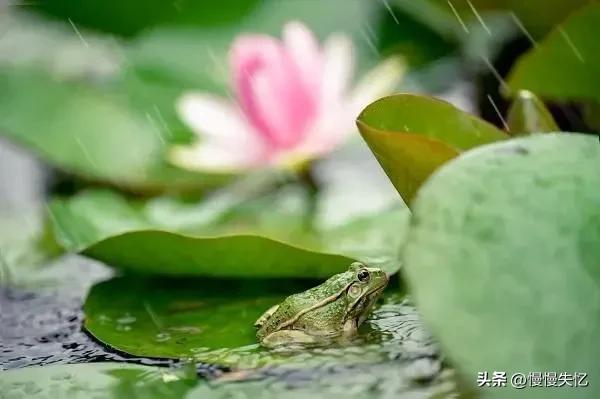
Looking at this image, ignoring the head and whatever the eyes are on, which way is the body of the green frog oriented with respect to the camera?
to the viewer's right
